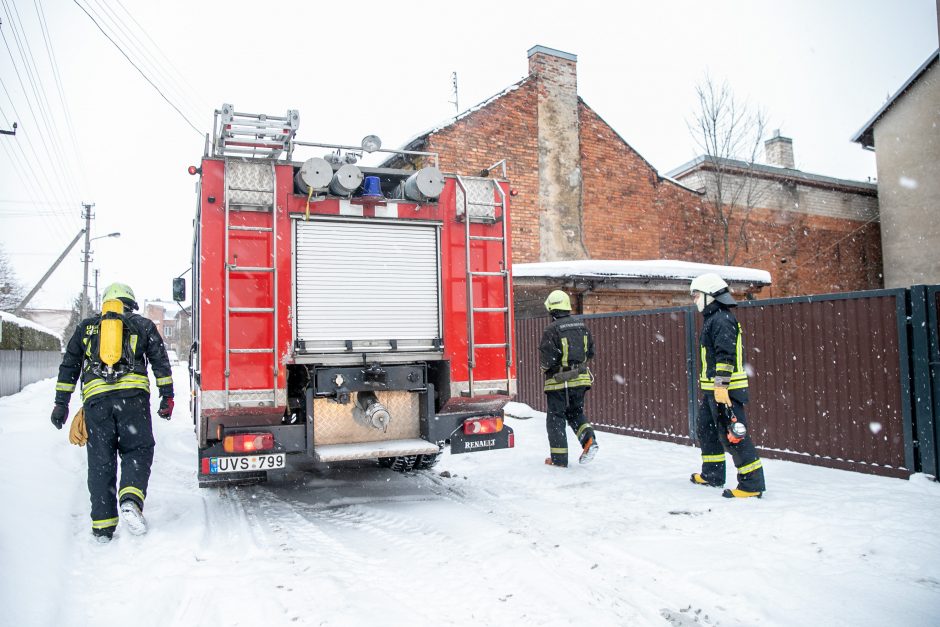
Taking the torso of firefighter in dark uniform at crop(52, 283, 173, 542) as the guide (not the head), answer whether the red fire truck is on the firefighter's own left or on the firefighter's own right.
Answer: on the firefighter's own right

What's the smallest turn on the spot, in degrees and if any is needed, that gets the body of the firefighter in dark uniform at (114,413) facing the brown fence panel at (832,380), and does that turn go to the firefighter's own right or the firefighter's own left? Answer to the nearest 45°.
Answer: approximately 90° to the firefighter's own right

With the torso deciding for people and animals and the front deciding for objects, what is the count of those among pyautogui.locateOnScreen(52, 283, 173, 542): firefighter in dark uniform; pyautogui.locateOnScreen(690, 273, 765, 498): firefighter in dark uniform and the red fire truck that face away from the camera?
2

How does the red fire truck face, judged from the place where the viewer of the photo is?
facing away from the viewer

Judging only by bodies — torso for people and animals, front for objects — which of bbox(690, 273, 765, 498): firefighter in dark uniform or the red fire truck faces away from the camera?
the red fire truck

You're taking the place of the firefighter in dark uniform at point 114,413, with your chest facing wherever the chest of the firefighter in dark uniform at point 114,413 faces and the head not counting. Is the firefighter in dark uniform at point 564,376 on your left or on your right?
on your right

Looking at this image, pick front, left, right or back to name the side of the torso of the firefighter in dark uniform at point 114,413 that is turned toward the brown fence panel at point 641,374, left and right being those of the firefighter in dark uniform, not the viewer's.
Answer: right

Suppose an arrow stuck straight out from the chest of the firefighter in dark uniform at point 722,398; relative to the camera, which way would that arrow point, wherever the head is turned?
to the viewer's left

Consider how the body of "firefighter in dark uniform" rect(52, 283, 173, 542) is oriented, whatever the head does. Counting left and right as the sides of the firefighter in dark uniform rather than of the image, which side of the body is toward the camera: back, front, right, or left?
back

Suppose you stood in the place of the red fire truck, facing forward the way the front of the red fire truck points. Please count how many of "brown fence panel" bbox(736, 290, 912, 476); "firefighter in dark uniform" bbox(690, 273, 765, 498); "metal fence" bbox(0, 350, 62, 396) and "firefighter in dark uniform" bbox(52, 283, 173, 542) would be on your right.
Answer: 2

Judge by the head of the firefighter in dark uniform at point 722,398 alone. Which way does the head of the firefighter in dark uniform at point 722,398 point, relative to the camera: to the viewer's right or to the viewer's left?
to the viewer's left

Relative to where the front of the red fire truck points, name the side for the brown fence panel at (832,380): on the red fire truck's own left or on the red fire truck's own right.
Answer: on the red fire truck's own right
